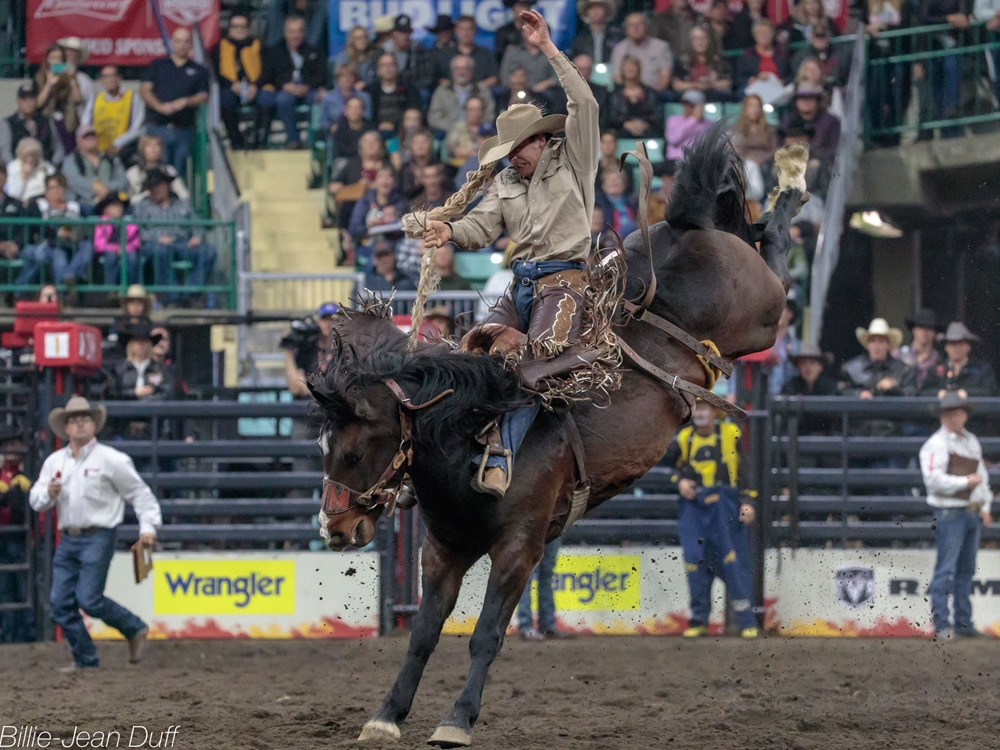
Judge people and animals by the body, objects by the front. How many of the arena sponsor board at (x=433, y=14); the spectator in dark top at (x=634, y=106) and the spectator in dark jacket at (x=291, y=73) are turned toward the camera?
3

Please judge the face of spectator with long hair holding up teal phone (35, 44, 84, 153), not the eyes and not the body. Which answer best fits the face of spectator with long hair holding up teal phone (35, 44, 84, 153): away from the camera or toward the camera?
toward the camera

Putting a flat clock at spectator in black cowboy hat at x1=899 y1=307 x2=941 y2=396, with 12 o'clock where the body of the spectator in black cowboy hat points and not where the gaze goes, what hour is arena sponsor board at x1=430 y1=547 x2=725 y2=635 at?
The arena sponsor board is roughly at 2 o'clock from the spectator in black cowboy hat.

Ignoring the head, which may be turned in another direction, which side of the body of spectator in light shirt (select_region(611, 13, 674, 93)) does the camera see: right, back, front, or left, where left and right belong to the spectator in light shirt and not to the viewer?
front

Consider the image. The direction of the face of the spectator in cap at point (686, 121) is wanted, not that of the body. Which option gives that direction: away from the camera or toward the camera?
toward the camera

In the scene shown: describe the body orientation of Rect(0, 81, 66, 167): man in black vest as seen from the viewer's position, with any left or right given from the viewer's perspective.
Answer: facing the viewer

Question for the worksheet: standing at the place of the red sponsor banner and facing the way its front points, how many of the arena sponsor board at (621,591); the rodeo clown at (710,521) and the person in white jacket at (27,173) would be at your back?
0

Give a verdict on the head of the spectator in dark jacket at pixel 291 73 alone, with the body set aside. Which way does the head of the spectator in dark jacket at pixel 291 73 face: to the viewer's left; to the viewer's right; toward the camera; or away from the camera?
toward the camera

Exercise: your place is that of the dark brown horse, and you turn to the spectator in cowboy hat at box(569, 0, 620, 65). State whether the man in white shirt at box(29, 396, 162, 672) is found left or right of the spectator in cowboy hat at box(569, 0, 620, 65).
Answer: left

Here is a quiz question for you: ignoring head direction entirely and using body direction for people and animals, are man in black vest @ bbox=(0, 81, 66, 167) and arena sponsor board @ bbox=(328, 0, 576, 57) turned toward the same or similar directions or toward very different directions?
same or similar directions

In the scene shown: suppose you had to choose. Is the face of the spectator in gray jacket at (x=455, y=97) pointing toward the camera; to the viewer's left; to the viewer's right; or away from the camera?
toward the camera

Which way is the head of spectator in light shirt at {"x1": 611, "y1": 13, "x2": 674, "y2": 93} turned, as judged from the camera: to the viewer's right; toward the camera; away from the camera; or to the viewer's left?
toward the camera

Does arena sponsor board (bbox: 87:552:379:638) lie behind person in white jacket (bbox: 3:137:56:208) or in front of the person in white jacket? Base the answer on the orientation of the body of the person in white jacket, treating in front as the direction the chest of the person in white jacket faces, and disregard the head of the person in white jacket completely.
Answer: in front

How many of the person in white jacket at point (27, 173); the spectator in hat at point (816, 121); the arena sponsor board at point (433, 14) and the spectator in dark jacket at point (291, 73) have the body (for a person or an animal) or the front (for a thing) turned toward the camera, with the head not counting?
4

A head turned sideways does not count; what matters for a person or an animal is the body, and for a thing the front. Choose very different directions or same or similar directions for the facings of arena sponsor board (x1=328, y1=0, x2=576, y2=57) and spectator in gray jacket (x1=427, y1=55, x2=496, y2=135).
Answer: same or similar directions

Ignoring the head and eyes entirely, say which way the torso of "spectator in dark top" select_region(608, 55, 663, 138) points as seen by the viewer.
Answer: toward the camera

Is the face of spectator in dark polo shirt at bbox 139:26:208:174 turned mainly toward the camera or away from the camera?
toward the camera

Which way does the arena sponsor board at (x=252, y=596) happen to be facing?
toward the camera

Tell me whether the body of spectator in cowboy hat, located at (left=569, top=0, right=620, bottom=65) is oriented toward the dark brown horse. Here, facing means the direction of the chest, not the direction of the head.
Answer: yes

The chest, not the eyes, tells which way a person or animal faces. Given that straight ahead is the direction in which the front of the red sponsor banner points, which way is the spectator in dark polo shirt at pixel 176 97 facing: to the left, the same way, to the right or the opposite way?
the same way

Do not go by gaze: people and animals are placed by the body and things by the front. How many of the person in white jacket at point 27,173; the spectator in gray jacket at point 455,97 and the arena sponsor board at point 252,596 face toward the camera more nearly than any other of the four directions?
3

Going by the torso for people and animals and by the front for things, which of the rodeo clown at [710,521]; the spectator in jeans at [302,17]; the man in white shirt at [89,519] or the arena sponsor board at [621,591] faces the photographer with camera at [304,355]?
the spectator in jeans
